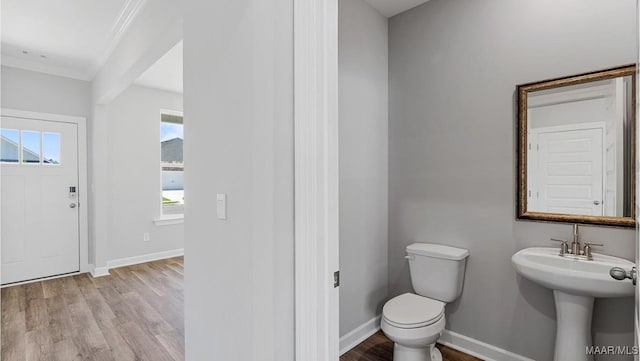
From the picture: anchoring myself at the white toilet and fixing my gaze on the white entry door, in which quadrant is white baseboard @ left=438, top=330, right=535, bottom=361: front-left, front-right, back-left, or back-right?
back-right

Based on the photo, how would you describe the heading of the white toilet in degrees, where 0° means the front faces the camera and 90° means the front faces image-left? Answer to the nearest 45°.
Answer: approximately 45°

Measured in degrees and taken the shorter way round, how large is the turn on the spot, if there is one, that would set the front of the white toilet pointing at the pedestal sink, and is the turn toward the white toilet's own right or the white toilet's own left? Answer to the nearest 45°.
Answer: approximately 135° to the white toilet's own left

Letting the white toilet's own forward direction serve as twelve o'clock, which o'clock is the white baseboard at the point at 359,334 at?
The white baseboard is roughly at 2 o'clock from the white toilet.

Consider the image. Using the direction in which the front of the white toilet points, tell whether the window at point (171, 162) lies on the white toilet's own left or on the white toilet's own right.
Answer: on the white toilet's own right

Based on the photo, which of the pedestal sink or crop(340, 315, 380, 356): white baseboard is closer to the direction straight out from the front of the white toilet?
the white baseboard
